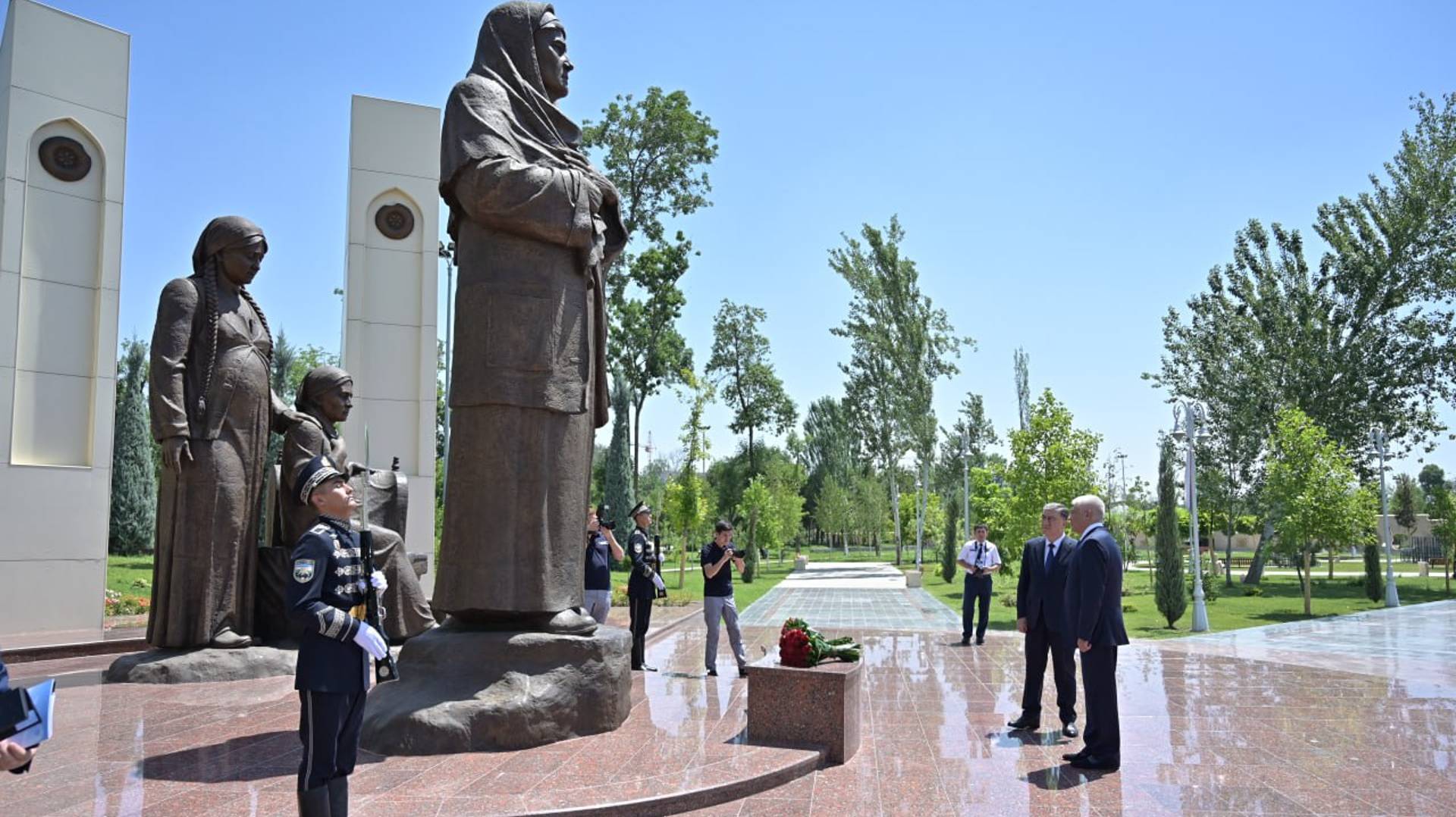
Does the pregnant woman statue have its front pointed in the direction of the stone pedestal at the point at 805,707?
yes

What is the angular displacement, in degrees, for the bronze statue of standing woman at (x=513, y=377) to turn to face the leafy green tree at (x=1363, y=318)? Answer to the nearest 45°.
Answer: approximately 45° to its left

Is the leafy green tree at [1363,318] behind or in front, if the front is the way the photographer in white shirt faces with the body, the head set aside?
behind

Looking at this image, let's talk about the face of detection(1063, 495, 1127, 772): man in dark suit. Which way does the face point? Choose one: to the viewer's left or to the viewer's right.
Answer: to the viewer's left

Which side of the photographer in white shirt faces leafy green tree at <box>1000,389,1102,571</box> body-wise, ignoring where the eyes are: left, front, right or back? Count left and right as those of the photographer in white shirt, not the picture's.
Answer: back

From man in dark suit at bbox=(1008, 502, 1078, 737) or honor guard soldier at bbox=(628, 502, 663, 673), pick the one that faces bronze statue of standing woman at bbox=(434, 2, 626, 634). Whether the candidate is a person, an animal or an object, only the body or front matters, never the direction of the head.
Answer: the man in dark suit

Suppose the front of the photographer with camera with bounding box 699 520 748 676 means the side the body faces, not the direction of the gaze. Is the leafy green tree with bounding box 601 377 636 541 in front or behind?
behind

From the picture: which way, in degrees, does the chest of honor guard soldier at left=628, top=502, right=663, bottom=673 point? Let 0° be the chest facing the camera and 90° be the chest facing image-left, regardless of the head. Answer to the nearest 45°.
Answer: approximately 270°

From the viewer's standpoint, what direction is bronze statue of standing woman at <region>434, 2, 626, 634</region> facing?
to the viewer's right

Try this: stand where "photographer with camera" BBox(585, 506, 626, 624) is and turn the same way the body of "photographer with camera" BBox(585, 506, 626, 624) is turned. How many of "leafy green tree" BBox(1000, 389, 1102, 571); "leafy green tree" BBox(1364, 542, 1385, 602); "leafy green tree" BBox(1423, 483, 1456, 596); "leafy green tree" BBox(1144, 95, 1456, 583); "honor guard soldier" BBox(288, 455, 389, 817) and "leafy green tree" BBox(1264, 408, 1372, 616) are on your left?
5
